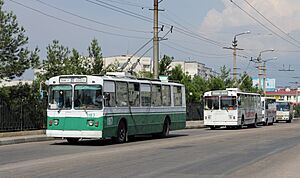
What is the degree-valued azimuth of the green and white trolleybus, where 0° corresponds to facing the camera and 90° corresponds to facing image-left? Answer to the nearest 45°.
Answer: approximately 45°

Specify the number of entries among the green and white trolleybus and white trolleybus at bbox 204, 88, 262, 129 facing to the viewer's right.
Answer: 0

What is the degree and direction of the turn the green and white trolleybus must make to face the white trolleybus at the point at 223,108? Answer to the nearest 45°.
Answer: approximately 180°

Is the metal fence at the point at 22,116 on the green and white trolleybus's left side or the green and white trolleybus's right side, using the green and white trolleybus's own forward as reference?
on its right

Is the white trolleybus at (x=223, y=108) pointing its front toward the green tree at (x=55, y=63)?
no

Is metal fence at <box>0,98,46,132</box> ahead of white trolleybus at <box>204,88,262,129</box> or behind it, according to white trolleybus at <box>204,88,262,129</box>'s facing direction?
ahead

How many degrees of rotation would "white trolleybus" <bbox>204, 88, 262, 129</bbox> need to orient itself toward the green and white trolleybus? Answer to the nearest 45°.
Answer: approximately 45° to its left

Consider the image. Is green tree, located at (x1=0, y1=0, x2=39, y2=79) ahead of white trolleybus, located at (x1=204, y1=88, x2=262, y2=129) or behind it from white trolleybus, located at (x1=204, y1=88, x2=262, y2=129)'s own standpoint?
ahead

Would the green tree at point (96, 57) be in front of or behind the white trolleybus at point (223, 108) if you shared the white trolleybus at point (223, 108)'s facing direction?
in front

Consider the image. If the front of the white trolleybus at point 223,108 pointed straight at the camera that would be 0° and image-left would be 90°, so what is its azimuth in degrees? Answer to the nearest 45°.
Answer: approximately 45°

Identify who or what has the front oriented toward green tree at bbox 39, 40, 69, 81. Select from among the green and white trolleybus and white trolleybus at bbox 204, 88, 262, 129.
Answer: the white trolleybus
